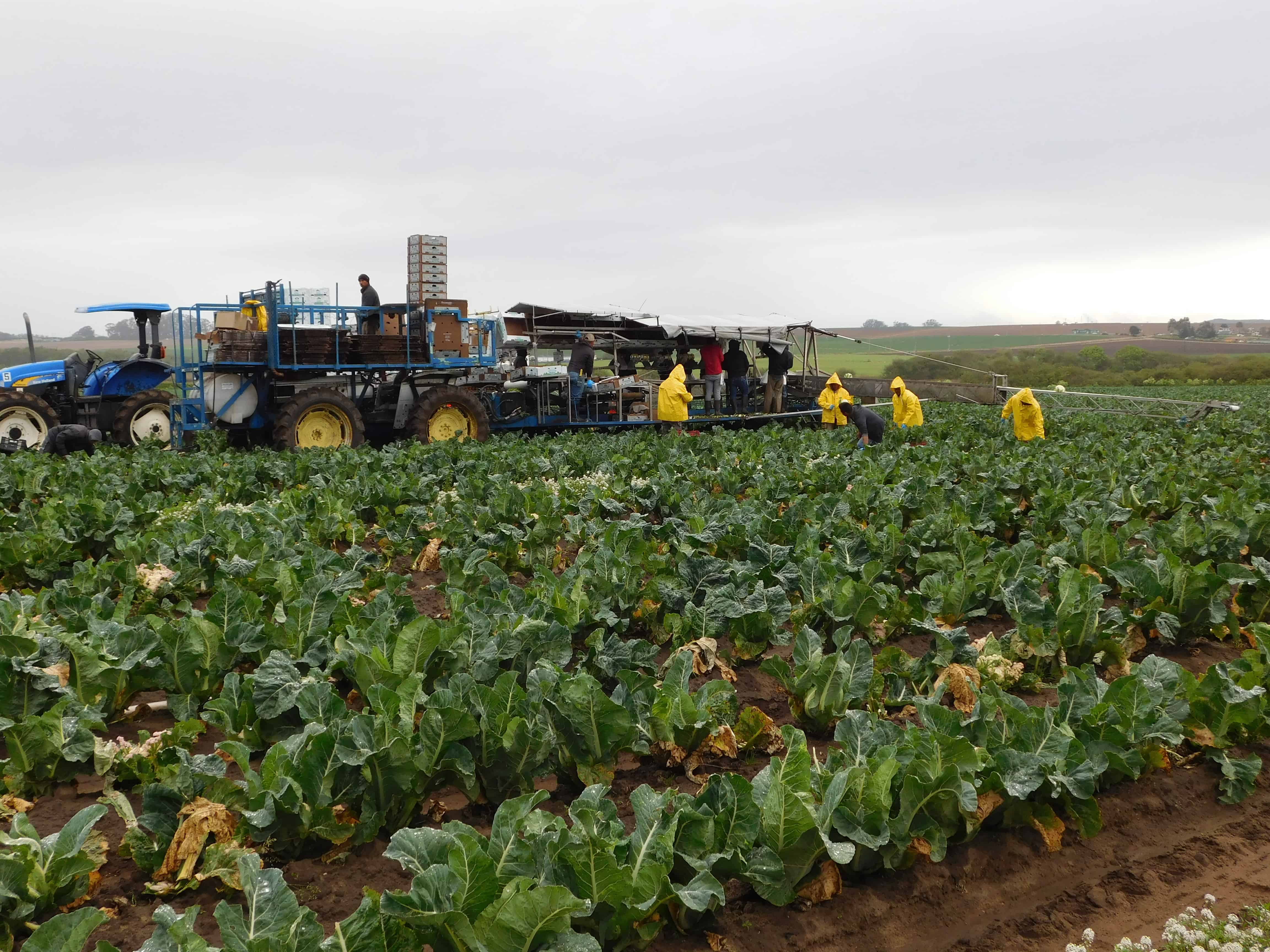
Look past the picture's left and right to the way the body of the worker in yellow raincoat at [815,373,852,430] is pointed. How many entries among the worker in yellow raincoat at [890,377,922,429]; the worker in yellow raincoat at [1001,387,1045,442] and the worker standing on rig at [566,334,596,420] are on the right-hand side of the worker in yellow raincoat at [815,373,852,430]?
1

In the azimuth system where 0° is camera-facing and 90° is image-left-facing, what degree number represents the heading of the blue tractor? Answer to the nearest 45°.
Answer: approximately 90°

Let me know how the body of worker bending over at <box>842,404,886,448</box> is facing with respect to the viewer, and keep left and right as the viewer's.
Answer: facing to the left of the viewer

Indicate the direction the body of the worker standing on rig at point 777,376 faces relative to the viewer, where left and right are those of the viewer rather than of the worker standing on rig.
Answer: facing away from the viewer

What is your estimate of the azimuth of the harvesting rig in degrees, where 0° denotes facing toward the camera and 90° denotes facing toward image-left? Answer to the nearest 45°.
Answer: approximately 90°

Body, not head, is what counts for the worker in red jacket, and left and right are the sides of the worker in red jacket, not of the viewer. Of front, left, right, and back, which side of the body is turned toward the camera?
back

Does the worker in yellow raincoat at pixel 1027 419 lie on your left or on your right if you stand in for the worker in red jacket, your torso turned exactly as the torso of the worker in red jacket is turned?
on your right

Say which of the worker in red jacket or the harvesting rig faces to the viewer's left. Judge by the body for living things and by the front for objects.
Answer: the harvesting rig

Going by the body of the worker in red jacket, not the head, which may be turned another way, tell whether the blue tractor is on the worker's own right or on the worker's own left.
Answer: on the worker's own left

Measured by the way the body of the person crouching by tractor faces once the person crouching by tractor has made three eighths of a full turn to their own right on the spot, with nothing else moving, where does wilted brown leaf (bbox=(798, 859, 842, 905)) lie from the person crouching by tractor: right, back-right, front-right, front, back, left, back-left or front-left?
front-left

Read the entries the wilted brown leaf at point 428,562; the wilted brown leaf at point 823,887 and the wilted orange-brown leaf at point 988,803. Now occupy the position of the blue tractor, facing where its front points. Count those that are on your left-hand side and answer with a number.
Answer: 3

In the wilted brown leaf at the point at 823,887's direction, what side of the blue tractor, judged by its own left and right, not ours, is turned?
left
